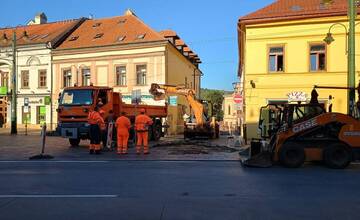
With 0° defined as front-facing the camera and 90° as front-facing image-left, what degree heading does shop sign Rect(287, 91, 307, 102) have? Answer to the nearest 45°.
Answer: approximately 0°

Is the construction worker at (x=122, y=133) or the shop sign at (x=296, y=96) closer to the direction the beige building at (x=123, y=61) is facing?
the construction worker

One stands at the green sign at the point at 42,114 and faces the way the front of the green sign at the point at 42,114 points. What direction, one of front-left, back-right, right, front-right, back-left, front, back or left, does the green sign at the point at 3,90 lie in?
back-right

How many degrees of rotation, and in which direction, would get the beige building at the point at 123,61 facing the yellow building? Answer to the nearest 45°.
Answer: approximately 45° to its left

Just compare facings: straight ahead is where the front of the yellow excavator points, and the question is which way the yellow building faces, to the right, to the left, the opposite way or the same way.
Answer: to the left

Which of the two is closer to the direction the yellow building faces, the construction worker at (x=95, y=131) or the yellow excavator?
the construction worker

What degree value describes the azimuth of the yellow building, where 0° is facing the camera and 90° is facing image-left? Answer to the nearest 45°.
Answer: approximately 0°

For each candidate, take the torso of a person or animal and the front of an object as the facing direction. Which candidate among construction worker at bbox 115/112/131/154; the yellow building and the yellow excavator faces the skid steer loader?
the yellow building
